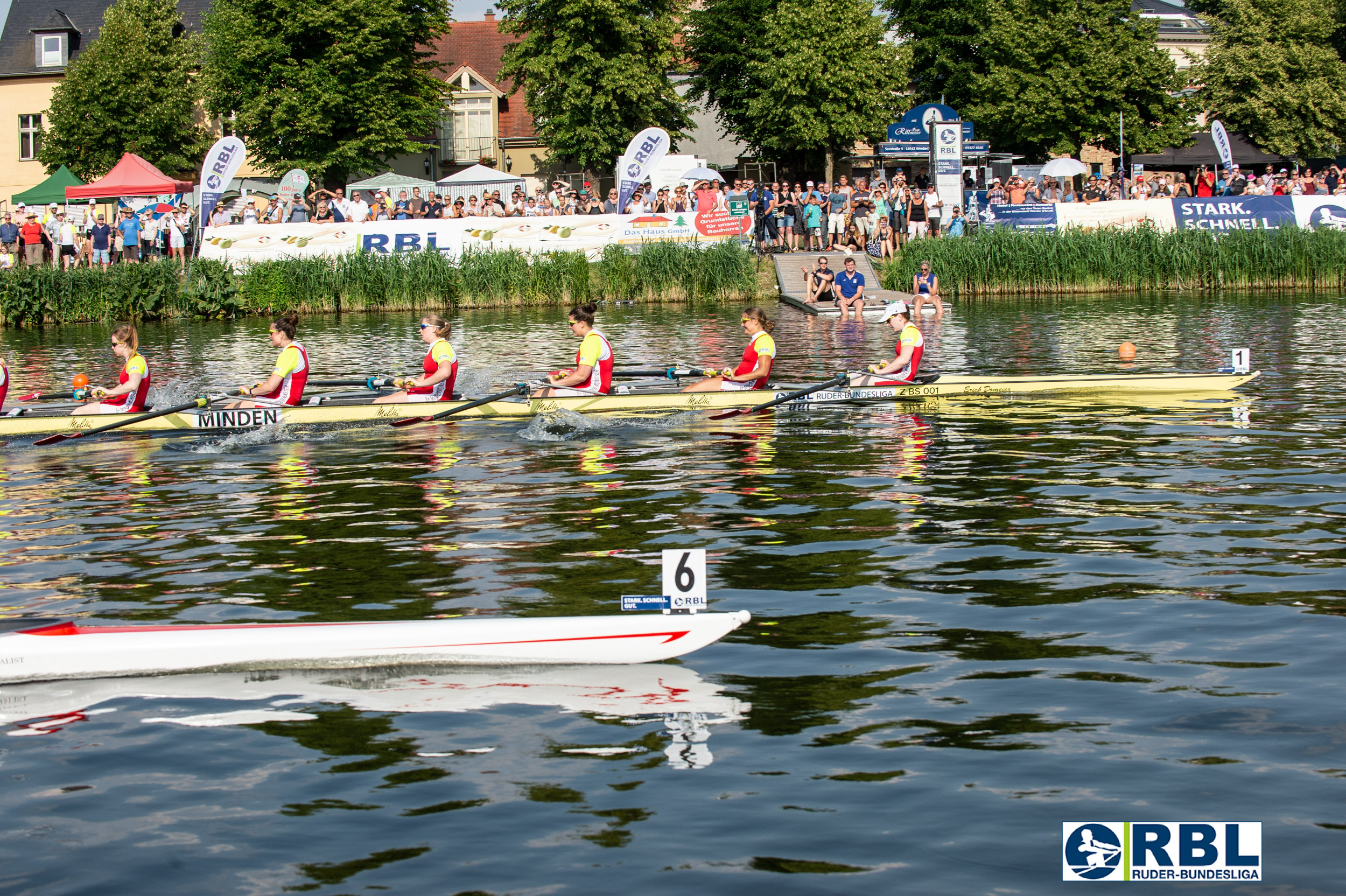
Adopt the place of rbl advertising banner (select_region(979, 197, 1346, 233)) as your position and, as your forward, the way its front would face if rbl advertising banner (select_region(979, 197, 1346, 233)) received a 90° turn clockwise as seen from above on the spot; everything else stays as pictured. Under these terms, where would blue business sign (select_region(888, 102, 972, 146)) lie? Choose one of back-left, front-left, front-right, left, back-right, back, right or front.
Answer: front-right

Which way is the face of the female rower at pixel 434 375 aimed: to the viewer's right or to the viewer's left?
to the viewer's left

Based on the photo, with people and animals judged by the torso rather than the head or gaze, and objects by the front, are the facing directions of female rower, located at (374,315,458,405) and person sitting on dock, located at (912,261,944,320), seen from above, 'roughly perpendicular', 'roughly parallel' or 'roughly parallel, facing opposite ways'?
roughly perpendicular

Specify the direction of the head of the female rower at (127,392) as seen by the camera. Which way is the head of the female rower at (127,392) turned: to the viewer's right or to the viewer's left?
to the viewer's left

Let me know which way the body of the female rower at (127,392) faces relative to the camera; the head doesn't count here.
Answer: to the viewer's left

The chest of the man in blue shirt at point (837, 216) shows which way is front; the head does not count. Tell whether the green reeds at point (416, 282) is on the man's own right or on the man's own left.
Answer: on the man's own right
